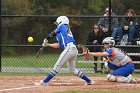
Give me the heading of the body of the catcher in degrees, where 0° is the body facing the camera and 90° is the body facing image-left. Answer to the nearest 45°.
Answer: approximately 90°
